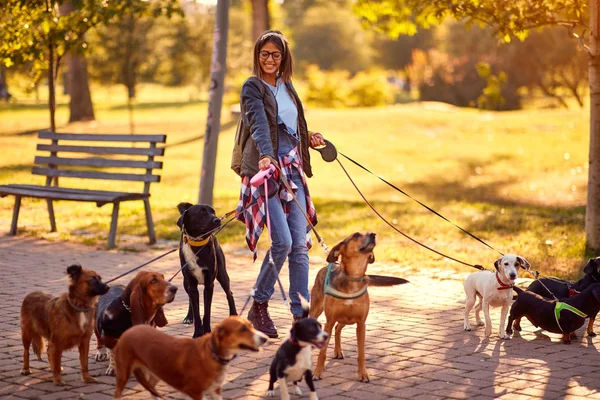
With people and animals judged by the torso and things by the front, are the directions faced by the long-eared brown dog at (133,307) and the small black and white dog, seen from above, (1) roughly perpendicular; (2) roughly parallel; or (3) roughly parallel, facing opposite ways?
roughly parallel

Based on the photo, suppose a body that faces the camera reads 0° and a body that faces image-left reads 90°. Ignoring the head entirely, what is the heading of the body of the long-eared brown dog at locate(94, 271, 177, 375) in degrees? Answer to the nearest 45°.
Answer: approximately 315°

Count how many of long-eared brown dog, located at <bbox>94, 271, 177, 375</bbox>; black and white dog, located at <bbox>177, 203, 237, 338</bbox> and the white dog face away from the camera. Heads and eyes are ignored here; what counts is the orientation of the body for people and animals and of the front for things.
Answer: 0

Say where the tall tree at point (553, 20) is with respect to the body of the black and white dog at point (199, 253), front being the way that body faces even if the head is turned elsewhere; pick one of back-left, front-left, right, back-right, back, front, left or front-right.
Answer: back-left

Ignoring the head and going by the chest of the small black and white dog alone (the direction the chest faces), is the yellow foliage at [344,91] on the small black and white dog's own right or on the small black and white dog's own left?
on the small black and white dog's own left

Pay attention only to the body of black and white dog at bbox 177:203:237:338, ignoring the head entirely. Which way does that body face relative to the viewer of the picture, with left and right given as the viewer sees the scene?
facing the viewer

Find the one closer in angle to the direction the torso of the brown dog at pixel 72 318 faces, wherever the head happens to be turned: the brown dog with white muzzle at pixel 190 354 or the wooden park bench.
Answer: the brown dog with white muzzle

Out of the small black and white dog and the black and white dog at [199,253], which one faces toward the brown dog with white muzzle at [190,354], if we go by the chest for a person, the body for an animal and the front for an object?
the black and white dog

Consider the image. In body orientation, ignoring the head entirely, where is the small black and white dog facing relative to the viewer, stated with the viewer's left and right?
facing the viewer and to the right of the viewer

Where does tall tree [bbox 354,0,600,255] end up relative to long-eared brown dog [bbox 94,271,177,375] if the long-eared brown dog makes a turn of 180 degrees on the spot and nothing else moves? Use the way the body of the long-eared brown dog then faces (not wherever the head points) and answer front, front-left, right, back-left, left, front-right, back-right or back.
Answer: right

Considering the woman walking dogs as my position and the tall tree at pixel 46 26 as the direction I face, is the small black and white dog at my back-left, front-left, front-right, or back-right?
back-left
